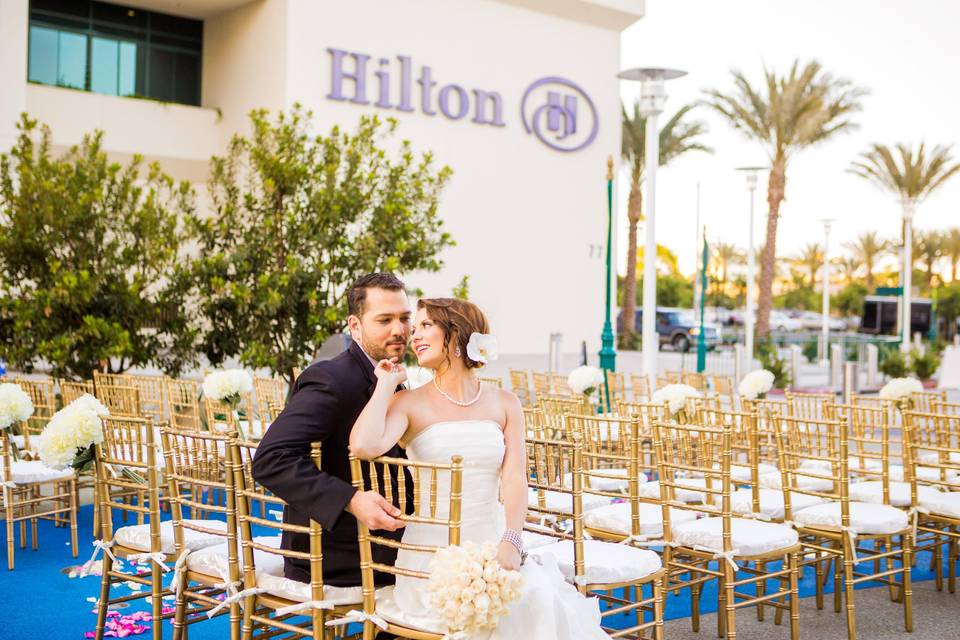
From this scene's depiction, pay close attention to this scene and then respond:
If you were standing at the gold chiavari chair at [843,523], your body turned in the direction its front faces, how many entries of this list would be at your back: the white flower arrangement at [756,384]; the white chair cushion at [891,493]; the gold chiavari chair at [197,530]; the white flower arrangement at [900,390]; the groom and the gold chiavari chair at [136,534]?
3

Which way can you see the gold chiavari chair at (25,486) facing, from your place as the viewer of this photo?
facing away from the viewer and to the right of the viewer

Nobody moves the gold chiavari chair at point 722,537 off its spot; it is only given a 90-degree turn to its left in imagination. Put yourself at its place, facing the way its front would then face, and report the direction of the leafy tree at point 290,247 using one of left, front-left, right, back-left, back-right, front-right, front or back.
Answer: front

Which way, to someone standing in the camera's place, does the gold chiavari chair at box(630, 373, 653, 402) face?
facing away from the viewer and to the right of the viewer

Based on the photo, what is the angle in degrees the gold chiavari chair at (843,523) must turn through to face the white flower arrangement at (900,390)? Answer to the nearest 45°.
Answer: approximately 45° to its left

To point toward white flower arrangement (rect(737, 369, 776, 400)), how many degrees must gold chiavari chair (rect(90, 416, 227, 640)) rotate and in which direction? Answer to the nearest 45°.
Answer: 0° — it already faces it

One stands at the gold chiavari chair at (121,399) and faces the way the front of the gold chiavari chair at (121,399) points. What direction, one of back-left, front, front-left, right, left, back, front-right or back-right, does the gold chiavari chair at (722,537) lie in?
right

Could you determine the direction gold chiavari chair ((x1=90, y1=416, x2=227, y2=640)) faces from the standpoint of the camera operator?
facing away from the viewer and to the right of the viewer

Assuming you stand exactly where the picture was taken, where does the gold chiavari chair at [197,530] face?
facing away from the viewer and to the right of the viewer

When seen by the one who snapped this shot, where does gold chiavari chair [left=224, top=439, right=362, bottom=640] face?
facing away from the viewer and to the right of the viewer
